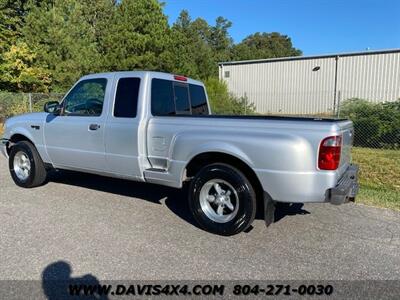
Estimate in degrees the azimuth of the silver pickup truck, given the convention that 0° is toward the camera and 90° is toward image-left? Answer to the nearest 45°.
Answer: approximately 135°

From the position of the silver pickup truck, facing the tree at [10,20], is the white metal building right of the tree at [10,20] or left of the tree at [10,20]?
right

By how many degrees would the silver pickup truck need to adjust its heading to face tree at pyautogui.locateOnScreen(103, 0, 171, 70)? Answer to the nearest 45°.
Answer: approximately 45° to its right

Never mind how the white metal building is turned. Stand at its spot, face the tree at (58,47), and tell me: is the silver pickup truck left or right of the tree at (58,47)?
left

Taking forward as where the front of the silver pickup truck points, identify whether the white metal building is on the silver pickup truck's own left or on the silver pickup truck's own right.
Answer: on the silver pickup truck's own right

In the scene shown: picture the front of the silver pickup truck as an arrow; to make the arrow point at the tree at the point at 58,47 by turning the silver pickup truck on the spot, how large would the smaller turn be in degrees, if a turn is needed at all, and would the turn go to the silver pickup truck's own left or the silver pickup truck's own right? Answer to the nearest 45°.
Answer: approximately 45° to the silver pickup truck's own right
